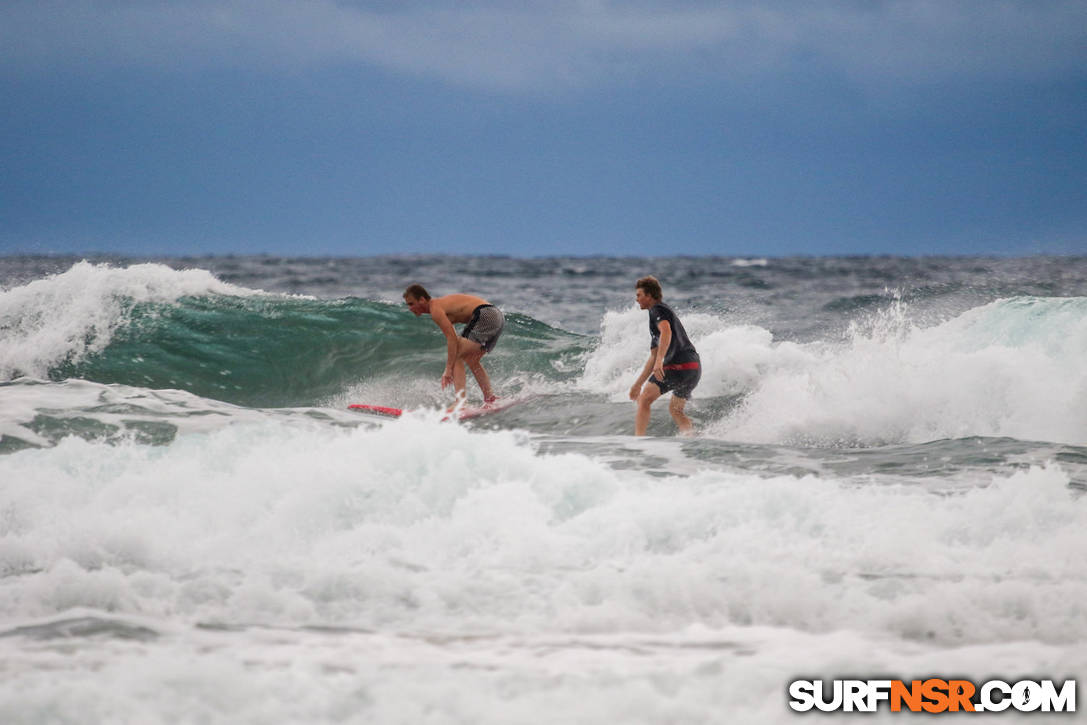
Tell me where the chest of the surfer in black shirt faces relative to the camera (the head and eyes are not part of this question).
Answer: to the viewer's left

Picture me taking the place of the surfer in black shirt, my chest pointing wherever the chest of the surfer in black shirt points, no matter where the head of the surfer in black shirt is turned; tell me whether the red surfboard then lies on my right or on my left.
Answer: on my right

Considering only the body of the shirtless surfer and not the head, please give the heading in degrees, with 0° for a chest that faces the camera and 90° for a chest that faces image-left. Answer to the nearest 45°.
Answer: approximately 90°

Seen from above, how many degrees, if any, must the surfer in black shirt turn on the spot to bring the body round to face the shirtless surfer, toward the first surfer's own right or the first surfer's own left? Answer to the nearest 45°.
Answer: approximately 45° to the first surfer's own right

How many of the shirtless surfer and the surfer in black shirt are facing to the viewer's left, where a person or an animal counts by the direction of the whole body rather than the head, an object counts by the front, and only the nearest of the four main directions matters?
2

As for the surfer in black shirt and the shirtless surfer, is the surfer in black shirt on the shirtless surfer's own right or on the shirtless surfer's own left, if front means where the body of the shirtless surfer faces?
on the shirtless surfer's own left
